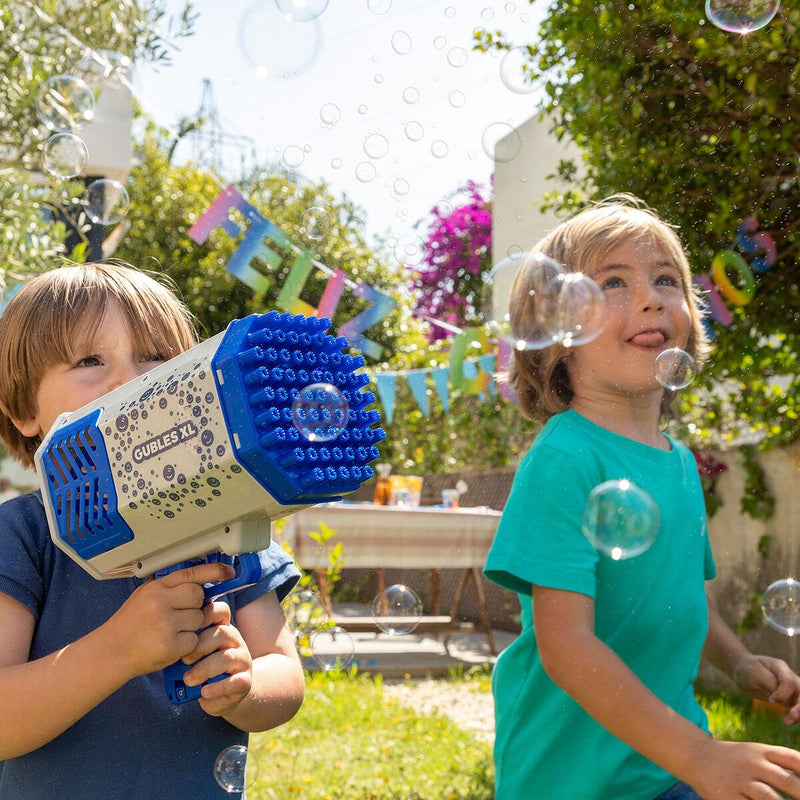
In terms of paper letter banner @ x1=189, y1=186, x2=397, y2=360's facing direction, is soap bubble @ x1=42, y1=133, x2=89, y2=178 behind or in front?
in front

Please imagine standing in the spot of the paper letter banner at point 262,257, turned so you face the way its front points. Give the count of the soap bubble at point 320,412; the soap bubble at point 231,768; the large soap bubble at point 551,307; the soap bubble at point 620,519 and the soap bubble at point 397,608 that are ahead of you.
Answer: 5

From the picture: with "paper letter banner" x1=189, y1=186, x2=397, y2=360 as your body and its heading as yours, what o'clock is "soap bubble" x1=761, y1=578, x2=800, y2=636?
The soap bubble is roughly at 11 o'clock from the paper letter banner.

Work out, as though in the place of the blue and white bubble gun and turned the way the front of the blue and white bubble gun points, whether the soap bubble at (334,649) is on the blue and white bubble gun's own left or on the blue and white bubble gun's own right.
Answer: on the blue and white bubble gun's own left

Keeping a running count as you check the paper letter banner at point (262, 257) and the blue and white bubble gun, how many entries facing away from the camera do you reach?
0

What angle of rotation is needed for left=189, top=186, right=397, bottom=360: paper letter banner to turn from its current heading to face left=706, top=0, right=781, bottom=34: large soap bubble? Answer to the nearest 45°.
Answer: approximately 45° to its left

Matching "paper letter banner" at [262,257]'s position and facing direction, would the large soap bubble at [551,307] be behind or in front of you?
in front

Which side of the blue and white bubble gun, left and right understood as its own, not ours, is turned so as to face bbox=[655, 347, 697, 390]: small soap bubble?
left

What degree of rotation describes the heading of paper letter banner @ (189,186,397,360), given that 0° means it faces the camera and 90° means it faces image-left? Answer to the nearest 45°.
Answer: approximately 0°

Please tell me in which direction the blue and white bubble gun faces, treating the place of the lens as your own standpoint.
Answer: facing the viewer and to the right of the viewer

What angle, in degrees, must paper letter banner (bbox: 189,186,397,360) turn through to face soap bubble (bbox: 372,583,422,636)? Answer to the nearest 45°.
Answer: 0° — it already faces it

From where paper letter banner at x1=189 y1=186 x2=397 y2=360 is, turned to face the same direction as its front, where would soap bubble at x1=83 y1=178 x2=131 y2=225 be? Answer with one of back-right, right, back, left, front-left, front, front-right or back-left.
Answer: front-right

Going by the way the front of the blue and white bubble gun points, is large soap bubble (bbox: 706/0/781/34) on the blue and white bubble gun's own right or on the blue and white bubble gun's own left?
on the blue and white bubble gun's own left
